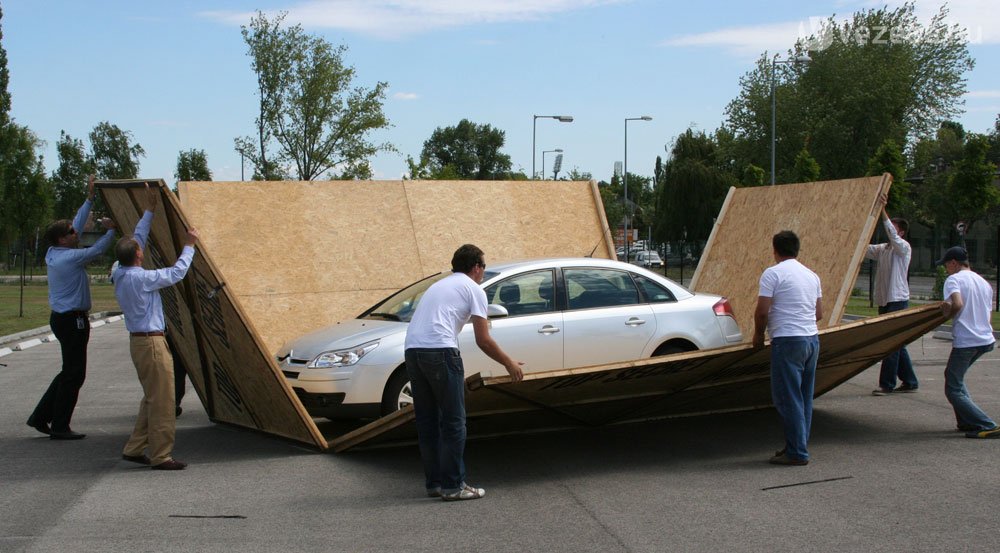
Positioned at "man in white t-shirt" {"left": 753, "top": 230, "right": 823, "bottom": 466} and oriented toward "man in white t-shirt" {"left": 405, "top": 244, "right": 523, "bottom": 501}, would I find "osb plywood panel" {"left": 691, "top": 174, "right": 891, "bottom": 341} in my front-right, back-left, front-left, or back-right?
back-right

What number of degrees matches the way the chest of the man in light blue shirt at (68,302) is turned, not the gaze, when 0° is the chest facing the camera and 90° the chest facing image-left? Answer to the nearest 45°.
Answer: approximately 270°

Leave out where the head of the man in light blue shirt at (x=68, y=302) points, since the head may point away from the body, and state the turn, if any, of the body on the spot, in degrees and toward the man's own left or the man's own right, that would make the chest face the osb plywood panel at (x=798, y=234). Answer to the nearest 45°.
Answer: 0° — they already face it

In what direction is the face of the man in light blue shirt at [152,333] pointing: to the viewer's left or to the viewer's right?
to the viewer's right

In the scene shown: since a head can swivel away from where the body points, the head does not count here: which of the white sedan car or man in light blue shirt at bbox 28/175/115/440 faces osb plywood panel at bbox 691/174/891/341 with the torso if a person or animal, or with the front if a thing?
the man in light blue shirt

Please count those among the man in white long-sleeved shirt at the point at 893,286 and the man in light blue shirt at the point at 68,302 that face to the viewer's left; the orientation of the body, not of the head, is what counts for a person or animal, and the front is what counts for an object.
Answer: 1

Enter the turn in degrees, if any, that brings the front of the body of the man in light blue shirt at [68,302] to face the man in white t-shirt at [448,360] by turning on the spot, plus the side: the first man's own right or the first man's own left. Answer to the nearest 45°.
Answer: approximately 45° to the first man's own right

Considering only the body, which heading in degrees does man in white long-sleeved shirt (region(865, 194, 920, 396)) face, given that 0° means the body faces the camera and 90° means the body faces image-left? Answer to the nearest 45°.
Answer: approximately 90°

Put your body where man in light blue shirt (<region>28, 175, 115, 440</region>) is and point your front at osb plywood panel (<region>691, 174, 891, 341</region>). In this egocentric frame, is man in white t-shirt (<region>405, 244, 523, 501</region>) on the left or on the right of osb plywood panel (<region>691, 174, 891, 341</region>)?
right

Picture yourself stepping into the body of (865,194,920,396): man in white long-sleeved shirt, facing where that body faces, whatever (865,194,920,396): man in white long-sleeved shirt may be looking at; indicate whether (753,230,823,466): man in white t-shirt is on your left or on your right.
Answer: on your left

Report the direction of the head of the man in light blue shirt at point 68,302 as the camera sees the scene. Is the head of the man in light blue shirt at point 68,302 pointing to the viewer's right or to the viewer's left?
to the viewer's right
